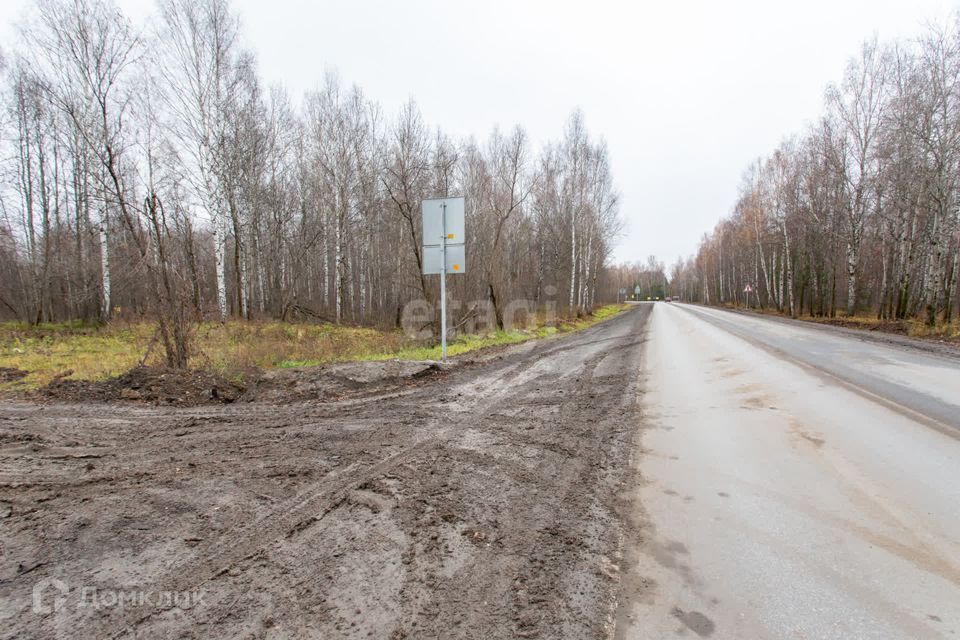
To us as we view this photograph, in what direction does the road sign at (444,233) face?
facing away from the viewer

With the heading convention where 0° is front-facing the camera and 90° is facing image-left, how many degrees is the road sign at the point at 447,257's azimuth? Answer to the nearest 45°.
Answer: approximately 180°
